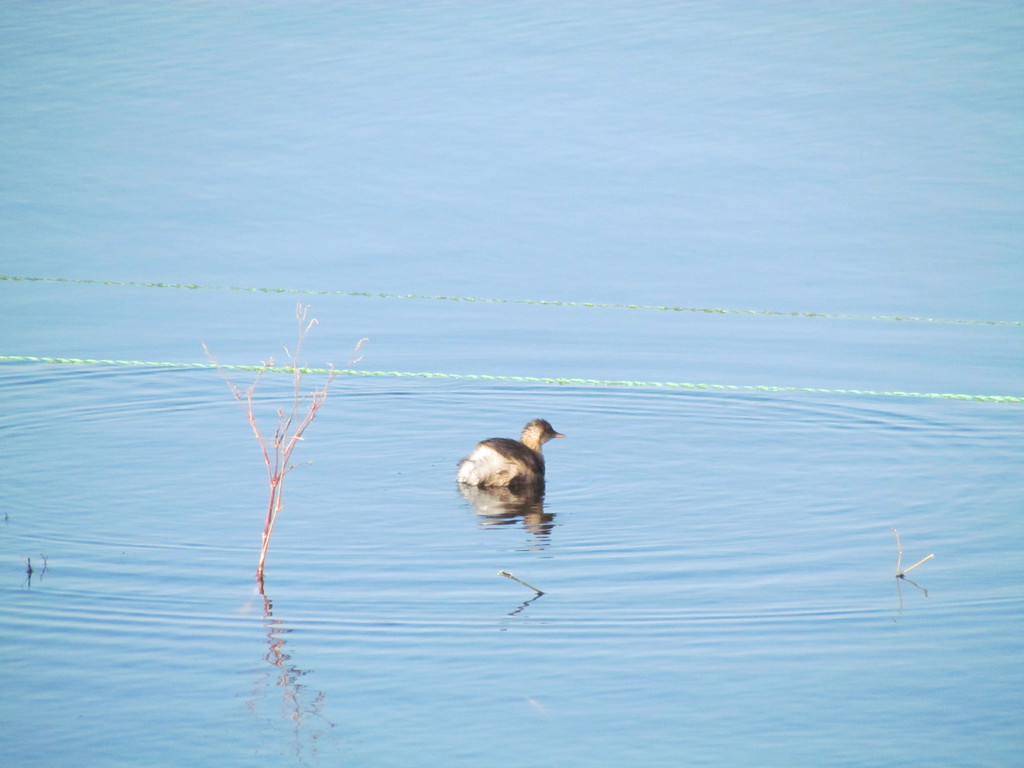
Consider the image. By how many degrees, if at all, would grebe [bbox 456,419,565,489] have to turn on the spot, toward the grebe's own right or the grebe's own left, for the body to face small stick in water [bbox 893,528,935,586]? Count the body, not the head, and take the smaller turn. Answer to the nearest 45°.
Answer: approximately 45° to the grebe's own right

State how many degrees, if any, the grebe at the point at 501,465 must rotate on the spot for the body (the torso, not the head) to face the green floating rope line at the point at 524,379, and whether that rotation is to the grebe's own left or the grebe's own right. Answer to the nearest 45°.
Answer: approximately 90° to the grebe's own left

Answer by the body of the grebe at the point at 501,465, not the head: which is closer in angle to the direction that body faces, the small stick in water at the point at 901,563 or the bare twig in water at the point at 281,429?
the small stick in water

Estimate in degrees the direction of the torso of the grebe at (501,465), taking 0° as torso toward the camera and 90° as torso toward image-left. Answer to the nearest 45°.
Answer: approximately 270°

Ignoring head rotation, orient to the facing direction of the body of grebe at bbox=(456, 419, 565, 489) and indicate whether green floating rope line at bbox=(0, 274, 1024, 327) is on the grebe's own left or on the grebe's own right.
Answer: on the grebe's own left

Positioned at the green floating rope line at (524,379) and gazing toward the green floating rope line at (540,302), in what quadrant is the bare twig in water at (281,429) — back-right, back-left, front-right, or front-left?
back-left

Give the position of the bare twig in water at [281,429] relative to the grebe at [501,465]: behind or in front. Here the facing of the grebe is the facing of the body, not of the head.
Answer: behind
